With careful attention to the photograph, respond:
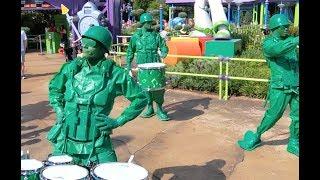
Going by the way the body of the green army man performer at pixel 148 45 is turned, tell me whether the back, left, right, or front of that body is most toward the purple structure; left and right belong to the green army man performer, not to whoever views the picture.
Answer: back

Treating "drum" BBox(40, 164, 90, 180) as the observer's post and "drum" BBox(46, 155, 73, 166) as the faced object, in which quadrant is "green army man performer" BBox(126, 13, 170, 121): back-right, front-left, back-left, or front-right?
front-right

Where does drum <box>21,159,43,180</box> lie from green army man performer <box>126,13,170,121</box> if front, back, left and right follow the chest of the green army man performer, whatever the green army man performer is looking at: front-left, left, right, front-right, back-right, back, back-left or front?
front

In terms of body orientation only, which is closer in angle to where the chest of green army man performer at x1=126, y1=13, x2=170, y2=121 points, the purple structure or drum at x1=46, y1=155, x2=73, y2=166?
the drum

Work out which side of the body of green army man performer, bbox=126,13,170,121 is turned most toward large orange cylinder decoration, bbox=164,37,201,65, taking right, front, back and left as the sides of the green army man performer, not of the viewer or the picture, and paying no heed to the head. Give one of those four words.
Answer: back

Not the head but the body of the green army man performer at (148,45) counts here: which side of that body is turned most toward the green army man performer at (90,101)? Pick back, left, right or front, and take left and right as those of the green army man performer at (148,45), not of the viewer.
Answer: front

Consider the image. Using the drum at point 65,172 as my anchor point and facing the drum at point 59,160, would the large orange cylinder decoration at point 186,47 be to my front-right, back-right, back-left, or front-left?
front-right

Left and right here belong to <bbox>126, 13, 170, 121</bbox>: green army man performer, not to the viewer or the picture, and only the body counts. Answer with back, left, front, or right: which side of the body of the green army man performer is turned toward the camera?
front
